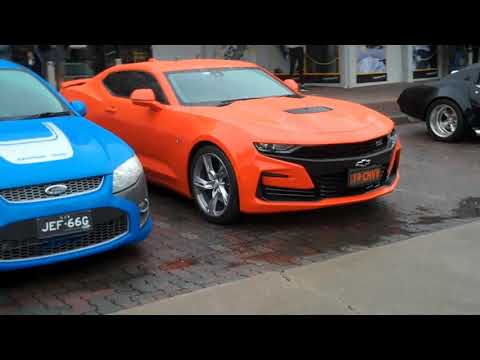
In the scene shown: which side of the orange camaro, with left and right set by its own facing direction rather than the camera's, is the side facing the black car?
left

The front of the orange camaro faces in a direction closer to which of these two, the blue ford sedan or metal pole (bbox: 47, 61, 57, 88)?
the blue ford sedan

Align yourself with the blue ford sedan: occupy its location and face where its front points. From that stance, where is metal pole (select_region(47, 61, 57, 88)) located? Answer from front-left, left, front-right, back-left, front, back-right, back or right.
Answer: back-left

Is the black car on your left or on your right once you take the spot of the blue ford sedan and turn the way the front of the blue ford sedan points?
on your left

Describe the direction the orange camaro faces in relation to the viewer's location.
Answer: facing the viewer and to the right of the viewer

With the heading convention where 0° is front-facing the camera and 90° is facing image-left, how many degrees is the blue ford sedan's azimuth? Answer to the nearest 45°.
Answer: approximately 315°

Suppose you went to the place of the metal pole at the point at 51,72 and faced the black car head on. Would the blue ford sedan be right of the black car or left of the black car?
right

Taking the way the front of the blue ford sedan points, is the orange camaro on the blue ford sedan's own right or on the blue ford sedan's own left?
on the blue ford sedan's own left

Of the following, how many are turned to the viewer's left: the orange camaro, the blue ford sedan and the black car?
0

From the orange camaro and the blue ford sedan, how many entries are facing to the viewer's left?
0

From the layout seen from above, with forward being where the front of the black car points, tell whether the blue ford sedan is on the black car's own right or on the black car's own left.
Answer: on the black car's own right
